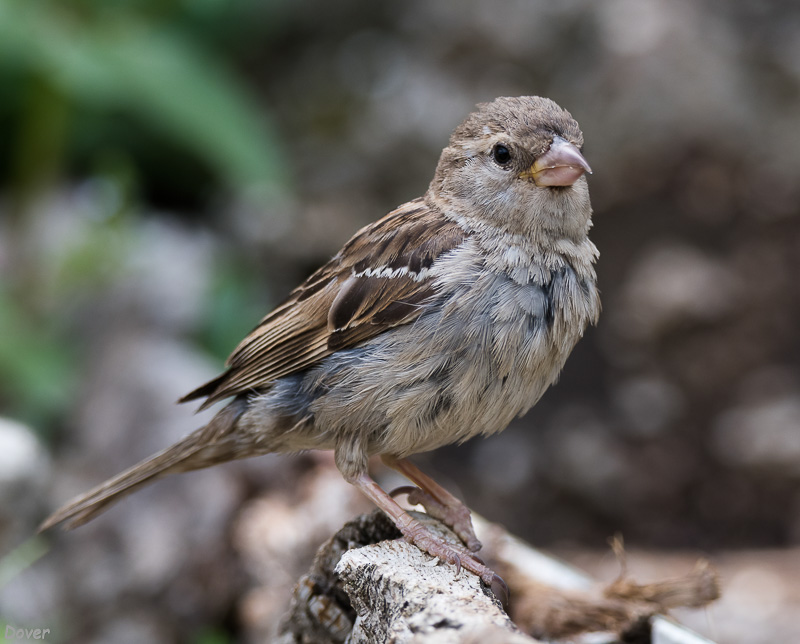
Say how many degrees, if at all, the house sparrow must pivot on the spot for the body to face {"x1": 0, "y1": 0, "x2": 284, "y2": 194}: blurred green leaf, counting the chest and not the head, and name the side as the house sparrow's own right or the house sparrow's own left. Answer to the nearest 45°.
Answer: approximately 180°

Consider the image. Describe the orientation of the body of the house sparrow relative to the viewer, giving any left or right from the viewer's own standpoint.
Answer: facing the viewer and to the right of the viewer

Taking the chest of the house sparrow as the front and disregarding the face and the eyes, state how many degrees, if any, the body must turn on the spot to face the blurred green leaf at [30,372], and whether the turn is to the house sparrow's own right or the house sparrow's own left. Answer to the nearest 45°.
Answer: approximately 180°
